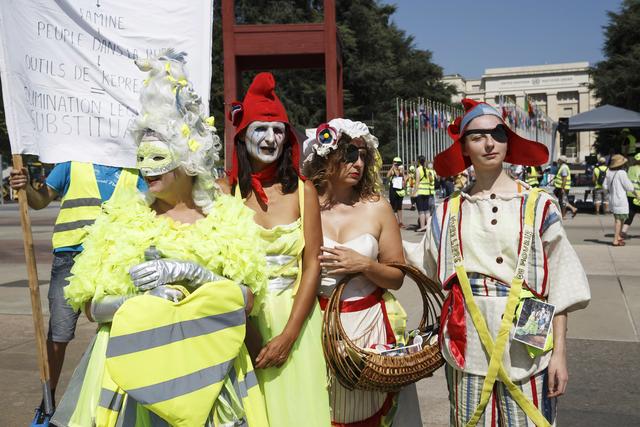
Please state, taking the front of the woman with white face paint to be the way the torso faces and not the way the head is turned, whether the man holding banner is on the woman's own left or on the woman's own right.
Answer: on the woman's own right

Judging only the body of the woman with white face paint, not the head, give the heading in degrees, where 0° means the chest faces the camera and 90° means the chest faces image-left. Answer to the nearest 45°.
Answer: approximately 45°

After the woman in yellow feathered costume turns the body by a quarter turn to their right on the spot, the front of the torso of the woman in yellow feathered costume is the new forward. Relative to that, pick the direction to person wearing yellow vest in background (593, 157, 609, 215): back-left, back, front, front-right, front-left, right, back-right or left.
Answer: back-right
